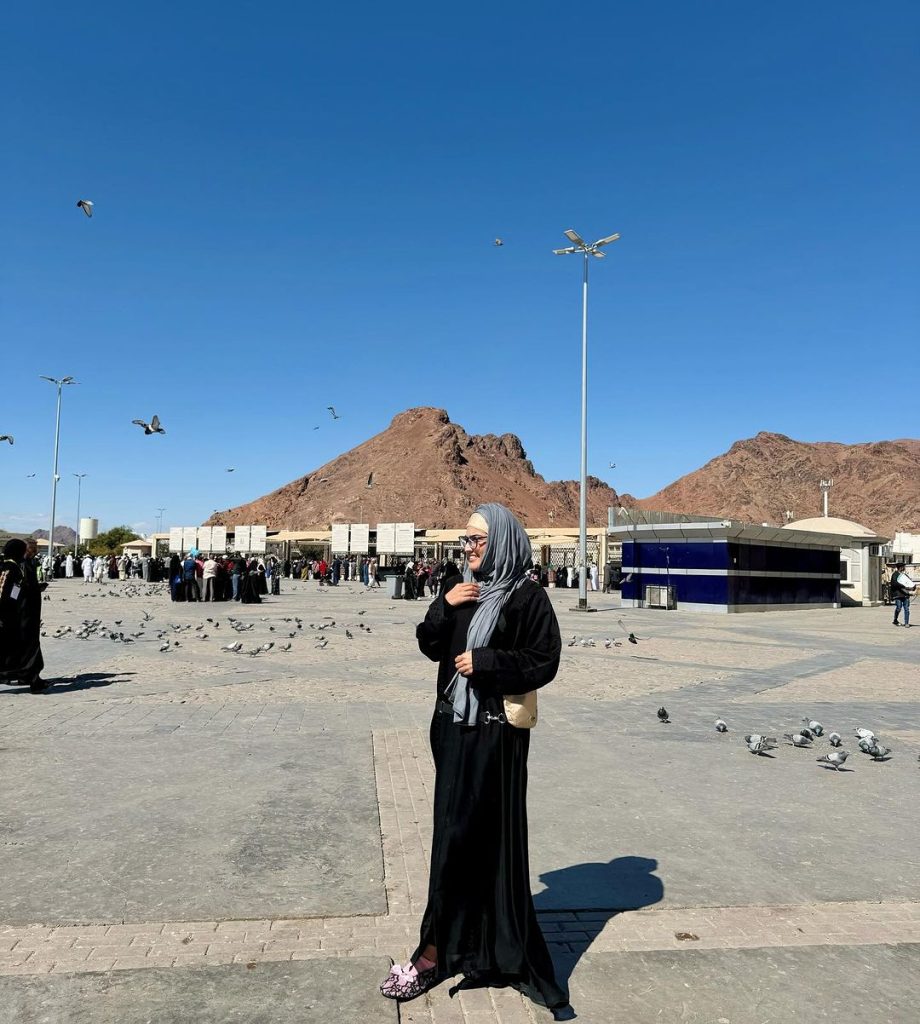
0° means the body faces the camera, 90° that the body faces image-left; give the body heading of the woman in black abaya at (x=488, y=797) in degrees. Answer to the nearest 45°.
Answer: approximately 45°

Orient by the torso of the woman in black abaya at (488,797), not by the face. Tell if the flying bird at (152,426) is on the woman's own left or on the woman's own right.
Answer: on the woman's own right

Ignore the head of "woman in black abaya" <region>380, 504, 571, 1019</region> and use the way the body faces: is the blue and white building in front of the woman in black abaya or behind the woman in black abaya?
behind

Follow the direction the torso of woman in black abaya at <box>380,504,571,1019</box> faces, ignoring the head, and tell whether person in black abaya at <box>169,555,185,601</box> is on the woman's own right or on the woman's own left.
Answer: on the woman's own right

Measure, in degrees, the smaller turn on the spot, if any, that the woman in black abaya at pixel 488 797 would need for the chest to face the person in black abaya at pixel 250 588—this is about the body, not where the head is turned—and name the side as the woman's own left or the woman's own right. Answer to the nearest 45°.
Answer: approximately 135° to the woman's own right

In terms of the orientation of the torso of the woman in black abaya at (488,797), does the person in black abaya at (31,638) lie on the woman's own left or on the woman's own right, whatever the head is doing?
on the woman's own right

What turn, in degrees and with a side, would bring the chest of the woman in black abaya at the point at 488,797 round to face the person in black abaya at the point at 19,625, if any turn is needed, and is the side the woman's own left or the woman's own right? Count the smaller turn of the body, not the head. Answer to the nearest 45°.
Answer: approximately 90° to the woman's own right
